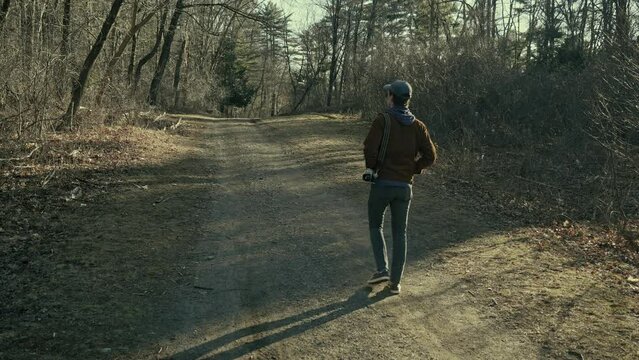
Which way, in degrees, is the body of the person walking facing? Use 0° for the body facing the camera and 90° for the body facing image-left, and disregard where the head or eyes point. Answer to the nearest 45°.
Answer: approximately 135°

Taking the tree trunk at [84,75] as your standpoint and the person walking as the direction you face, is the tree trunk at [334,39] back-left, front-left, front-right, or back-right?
back-left

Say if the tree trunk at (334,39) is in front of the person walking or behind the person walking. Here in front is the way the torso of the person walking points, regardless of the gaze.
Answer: in front

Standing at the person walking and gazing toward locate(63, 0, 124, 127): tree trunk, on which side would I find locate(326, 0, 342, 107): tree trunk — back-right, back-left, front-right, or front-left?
front-right

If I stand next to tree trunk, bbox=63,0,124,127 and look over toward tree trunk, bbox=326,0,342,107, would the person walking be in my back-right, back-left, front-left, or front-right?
back-right

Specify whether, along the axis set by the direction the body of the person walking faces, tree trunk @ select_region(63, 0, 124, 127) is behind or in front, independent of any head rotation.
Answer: in front
